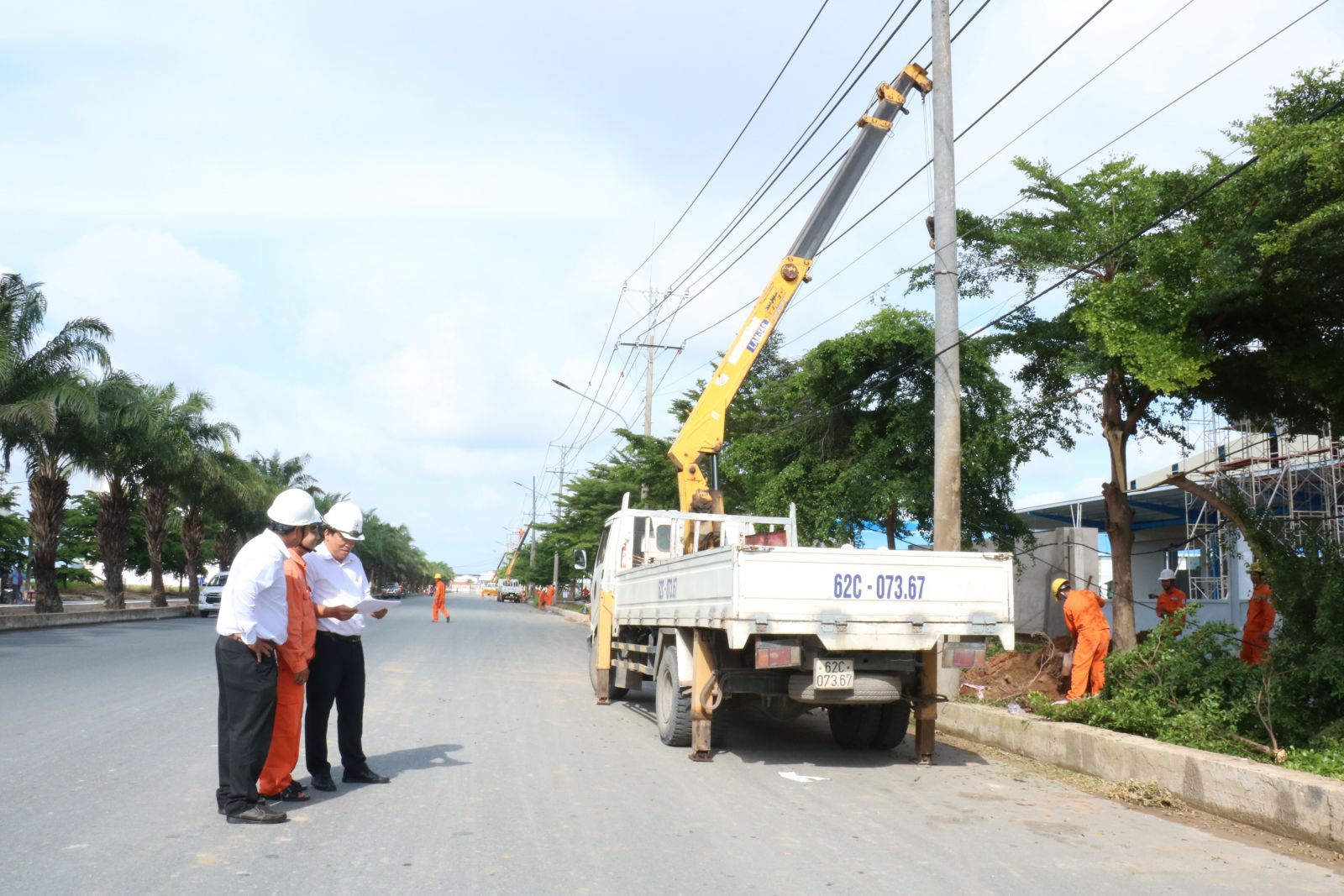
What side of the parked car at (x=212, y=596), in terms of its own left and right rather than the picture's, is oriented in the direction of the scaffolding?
left

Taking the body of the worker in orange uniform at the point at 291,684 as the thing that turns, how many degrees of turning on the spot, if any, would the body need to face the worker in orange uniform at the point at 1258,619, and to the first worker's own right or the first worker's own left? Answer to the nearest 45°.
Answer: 0° — they already face them

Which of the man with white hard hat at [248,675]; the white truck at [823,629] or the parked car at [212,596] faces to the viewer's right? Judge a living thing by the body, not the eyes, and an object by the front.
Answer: the man with white hard hat

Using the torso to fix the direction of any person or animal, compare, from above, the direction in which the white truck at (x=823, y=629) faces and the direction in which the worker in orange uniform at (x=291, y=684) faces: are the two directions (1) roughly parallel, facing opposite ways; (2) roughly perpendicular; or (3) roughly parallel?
roughly perpendicular

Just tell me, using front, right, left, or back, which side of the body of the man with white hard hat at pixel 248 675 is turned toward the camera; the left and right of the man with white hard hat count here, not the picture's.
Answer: right

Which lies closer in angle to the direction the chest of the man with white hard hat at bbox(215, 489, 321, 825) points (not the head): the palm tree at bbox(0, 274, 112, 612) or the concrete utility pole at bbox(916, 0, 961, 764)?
the concrete utility pole

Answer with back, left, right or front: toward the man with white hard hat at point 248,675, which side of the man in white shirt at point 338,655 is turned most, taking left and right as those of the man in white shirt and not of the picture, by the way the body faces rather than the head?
right

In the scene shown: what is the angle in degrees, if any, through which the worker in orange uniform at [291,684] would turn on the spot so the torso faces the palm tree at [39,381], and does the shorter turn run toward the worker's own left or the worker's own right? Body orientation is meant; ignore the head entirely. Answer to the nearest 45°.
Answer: approximately 90° to the worker's own left

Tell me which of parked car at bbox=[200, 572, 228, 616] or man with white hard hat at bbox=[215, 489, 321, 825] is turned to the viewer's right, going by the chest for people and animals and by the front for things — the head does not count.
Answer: the man with white hard hat

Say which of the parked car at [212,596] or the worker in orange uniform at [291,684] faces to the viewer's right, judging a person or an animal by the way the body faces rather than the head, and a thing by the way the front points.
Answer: the worker in orange uniform

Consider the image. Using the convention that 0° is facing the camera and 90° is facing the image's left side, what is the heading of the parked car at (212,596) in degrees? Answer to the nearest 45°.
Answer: approximately 45°

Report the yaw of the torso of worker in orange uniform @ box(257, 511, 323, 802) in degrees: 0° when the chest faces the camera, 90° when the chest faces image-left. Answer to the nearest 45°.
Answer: approximately 270°
